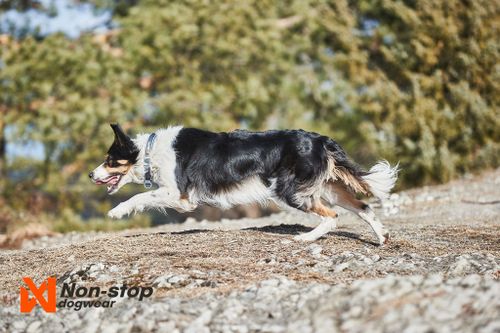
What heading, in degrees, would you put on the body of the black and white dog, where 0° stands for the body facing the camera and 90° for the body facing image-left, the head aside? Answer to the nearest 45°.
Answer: approximately 90°
